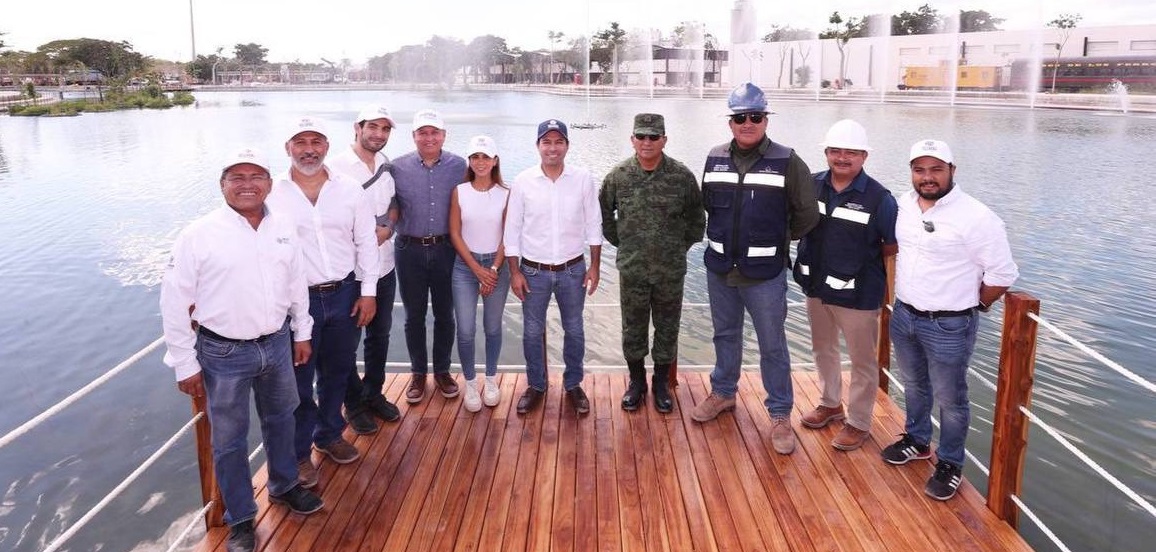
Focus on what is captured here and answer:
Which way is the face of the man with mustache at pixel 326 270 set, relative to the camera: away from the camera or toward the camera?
toward the camera

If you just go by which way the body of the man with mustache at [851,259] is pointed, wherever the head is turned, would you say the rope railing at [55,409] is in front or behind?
in front

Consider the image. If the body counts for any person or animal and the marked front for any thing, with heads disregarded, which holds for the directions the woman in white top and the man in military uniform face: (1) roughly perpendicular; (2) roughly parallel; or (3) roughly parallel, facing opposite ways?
roughly parallel

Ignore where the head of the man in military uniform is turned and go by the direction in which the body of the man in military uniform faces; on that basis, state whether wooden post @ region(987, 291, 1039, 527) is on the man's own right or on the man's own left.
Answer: on the man's own left

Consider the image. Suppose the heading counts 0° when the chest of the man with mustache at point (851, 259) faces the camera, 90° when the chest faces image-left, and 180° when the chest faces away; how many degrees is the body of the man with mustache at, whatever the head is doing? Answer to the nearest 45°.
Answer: approximately 45°

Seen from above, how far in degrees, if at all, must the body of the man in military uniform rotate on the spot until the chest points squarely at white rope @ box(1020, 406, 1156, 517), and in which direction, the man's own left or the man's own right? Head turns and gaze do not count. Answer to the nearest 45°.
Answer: approximately 45° to the man's own left

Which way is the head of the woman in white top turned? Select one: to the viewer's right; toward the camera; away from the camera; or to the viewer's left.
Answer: toward the camera

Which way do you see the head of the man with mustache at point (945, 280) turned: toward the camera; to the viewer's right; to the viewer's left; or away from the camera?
toward the camera

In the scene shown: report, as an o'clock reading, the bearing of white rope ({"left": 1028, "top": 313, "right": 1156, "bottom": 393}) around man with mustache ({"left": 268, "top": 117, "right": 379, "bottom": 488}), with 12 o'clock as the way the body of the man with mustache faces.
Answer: The white rope is roughly at 10 o'clock from the man with mustache.

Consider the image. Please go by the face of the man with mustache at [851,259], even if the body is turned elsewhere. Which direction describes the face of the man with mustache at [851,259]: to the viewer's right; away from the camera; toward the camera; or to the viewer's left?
toward the camera

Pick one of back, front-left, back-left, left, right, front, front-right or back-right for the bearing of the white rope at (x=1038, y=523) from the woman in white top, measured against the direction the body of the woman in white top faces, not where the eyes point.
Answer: front-left

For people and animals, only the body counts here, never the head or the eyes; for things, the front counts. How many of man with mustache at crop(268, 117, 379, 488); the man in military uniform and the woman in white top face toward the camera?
3

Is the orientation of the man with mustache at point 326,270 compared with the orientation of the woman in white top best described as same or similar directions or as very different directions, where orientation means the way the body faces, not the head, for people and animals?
same or similar directions

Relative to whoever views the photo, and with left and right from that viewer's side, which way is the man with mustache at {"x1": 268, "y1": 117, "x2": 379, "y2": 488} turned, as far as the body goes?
facing the viewer

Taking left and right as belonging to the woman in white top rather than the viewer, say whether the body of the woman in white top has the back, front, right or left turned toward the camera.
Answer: front
